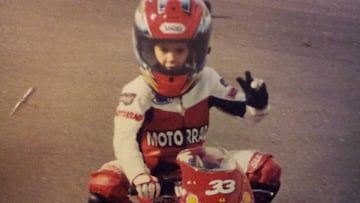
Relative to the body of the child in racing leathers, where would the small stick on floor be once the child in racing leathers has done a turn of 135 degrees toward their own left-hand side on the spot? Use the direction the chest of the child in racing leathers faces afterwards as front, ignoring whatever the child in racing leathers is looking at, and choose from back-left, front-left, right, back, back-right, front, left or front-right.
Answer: left

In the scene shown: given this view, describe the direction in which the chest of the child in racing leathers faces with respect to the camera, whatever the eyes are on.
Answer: toward the camera
